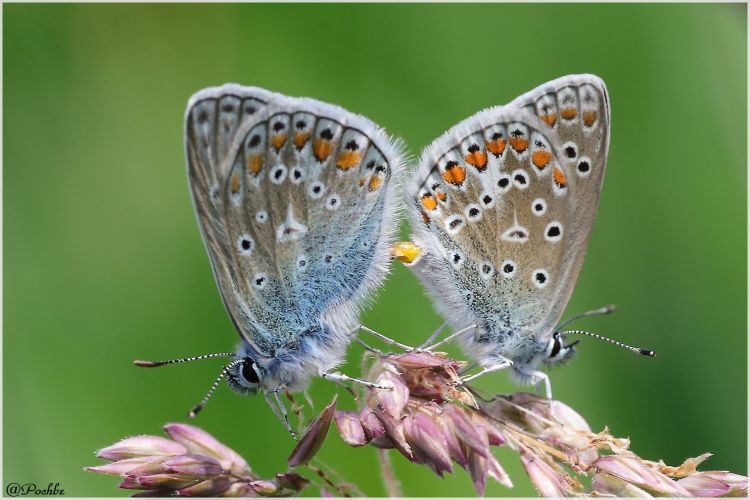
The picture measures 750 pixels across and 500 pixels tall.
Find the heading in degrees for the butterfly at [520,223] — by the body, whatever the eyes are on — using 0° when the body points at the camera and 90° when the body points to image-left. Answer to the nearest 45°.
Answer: approximately 270°

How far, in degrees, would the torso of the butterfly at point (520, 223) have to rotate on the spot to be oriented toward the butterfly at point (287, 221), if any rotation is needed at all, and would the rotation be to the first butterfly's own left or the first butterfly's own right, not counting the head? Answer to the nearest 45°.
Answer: approximately 135° to the first butterfly's own right

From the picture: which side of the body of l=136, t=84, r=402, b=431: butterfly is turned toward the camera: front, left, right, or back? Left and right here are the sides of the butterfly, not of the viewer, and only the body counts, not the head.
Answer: left

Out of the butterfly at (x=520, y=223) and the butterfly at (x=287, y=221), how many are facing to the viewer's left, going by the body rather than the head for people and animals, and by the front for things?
1

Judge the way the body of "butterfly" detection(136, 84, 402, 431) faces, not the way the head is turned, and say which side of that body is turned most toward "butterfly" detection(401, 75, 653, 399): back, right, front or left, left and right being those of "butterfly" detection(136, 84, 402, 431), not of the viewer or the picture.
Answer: back

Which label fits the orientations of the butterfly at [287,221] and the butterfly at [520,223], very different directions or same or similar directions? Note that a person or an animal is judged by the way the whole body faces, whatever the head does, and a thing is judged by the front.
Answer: very different directions
